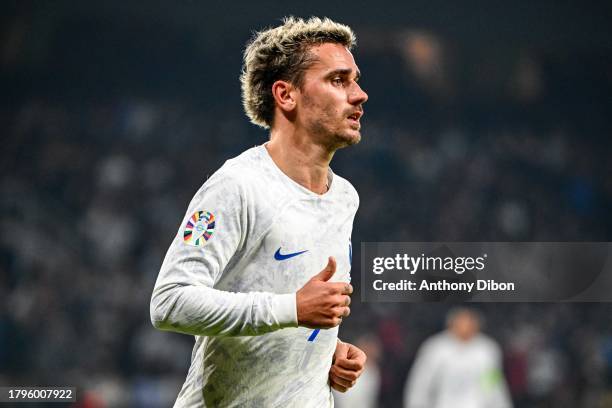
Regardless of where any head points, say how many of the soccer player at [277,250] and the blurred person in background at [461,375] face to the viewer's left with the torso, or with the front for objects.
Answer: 0

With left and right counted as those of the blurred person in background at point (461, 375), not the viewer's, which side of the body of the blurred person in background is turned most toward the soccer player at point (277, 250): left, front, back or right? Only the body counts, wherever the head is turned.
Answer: front

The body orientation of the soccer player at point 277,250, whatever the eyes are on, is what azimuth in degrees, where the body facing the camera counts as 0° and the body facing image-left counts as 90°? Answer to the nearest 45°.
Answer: approximately 315°

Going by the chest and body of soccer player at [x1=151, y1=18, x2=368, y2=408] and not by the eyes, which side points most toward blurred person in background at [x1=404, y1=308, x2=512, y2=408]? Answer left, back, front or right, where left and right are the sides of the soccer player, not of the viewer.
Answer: left

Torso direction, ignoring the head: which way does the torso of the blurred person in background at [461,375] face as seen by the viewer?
toward the camera
